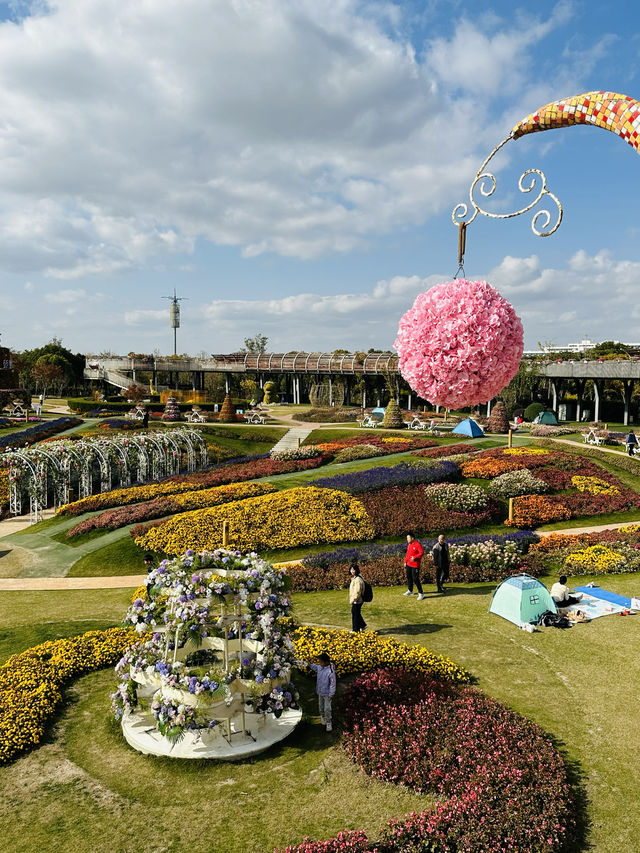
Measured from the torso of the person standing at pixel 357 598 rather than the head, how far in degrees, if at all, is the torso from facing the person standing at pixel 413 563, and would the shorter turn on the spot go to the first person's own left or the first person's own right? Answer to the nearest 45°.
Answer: approximately 90° to the first person's own right

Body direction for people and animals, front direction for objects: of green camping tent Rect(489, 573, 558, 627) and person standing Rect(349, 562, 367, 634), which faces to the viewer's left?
the person standing

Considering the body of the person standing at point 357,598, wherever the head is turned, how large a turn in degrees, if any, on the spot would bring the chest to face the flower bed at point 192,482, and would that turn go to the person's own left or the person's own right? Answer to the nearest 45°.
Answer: approximately 45° to the person's own right

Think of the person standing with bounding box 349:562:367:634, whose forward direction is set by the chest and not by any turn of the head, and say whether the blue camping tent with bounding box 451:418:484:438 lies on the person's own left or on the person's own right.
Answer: on the person's own right

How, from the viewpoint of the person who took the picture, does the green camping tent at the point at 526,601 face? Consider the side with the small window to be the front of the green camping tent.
facing the viewer and to the right of the viewer

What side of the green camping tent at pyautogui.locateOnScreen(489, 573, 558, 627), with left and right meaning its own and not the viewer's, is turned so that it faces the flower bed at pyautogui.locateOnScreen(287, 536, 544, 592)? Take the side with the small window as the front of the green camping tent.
back

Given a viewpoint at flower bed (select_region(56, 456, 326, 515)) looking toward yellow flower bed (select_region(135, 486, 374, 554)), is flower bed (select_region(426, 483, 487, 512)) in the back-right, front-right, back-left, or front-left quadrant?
front-left

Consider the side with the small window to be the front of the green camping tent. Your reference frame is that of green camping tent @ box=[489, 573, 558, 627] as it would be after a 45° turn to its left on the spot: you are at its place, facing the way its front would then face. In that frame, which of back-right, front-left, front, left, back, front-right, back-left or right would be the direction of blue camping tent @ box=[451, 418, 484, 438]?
left

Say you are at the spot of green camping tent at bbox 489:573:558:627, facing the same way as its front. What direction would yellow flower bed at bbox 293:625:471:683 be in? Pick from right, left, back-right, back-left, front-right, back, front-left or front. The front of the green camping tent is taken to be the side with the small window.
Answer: right

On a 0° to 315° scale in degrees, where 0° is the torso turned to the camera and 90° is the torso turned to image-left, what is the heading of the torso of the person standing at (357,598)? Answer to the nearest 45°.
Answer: approximately 90°

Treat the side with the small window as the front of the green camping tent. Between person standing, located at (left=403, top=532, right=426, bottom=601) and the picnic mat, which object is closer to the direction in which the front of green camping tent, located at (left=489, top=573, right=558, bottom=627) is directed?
the picnic mat
